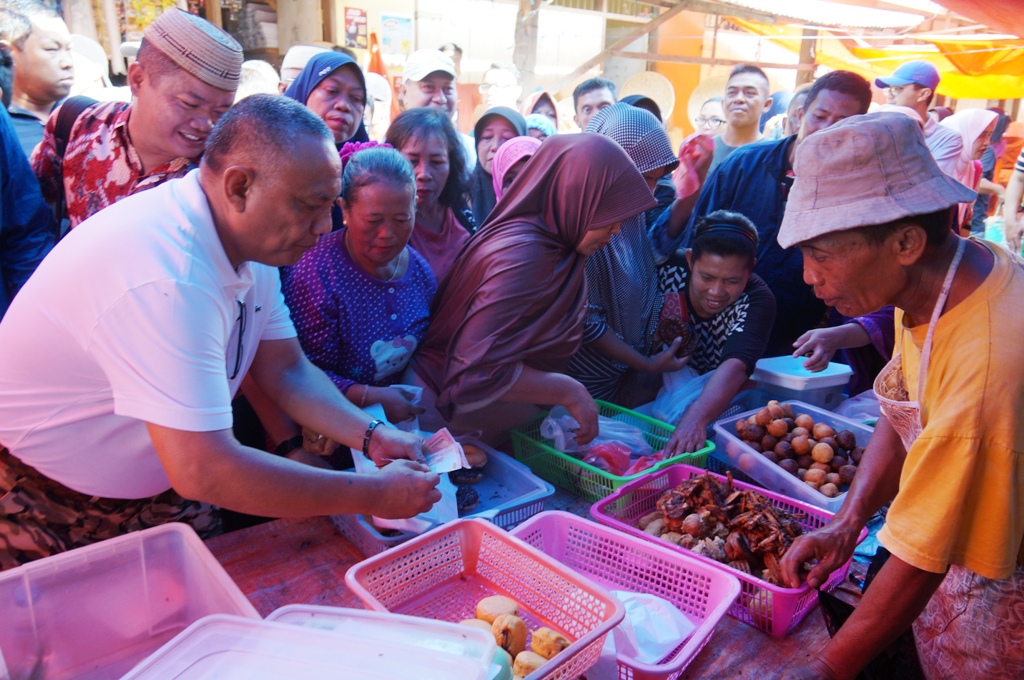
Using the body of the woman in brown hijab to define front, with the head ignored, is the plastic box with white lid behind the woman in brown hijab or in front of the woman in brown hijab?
in front

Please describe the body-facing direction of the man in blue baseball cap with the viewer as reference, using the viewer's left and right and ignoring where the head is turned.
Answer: facing to the left of the viewer

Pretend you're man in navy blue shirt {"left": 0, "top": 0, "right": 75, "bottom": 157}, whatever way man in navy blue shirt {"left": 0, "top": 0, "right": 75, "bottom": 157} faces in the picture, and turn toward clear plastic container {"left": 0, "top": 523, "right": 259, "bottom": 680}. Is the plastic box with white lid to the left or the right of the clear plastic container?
left

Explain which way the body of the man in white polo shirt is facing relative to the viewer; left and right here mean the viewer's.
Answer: facing to the right of the viewer

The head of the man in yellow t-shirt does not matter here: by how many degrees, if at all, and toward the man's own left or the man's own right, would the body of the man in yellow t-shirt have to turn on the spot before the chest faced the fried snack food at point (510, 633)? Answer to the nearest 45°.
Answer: approximately 45° to the man's own left

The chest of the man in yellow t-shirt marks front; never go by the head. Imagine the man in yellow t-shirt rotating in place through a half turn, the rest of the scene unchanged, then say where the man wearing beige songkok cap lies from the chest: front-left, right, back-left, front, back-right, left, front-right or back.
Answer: back

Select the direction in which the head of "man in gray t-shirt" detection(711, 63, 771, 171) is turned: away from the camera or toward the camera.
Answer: toward the camera

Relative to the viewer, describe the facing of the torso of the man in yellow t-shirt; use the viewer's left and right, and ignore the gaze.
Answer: facing to the left of the viewer

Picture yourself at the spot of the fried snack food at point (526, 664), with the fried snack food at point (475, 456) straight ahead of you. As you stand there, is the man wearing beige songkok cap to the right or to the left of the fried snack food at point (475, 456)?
left

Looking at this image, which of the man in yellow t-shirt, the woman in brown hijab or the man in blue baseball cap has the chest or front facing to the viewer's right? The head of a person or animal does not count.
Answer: the woman in brown hijab

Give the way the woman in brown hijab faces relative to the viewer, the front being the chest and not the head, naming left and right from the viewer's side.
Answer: facing to the right of the viewer
